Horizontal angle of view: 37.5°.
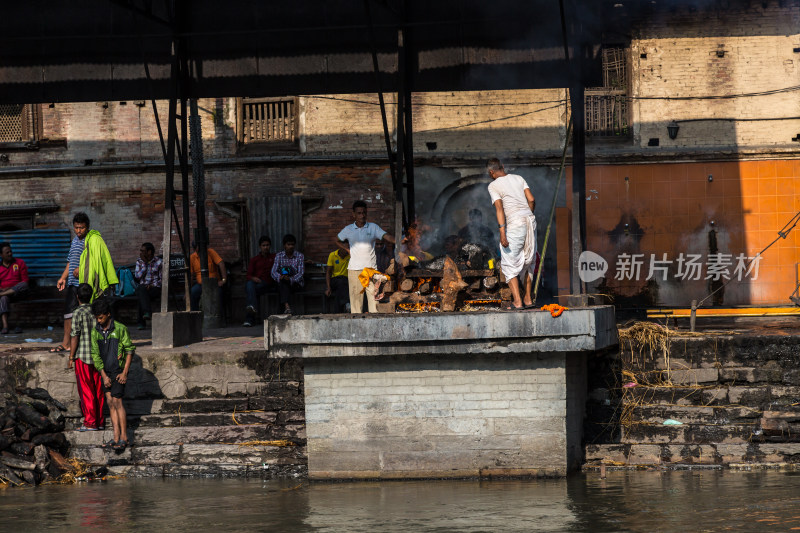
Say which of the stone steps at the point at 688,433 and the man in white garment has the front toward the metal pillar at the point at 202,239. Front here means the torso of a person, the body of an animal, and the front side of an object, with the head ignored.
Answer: the man in white garment

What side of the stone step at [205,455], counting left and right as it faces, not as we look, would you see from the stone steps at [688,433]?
left

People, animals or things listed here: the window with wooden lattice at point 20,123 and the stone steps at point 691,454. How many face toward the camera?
2

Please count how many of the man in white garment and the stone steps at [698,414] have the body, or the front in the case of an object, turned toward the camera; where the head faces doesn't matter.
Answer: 1

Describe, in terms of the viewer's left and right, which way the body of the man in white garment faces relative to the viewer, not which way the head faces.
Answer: facing away from the viewer and to the left of the viewer

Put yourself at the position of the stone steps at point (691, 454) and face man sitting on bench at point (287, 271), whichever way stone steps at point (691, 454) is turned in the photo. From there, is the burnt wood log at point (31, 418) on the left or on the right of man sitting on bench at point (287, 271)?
left

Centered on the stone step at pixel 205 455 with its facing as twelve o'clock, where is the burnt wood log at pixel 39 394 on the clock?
The burnt wood log is roughly at 4 o'clock from the stone step.

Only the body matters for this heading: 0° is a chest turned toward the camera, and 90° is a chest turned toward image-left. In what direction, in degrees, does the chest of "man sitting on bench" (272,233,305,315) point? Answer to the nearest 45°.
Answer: approximately 0°

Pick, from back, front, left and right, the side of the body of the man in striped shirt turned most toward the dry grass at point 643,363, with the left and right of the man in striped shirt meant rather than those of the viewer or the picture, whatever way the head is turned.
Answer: left

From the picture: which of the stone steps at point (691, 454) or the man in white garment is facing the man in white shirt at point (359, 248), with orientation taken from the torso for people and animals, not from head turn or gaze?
the man in white garment
